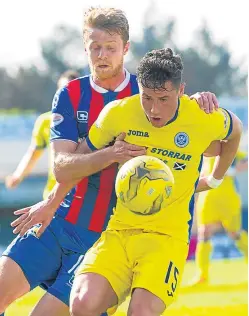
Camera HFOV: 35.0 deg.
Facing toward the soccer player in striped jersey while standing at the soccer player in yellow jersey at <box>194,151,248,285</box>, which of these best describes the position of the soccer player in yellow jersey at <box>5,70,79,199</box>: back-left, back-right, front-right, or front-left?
front-right

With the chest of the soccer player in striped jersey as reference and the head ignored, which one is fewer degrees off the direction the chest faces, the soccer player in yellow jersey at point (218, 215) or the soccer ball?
the soccer ball

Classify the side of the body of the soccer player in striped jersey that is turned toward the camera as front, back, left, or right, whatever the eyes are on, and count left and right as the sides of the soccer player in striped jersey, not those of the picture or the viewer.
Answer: front

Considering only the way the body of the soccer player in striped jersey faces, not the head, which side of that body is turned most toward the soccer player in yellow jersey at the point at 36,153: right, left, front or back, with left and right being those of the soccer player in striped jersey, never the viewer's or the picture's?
back

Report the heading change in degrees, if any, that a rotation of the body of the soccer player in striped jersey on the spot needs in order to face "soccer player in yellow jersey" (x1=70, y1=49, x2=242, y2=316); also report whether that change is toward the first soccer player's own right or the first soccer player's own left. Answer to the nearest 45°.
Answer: approximately 45° to the first soccer player's own left
